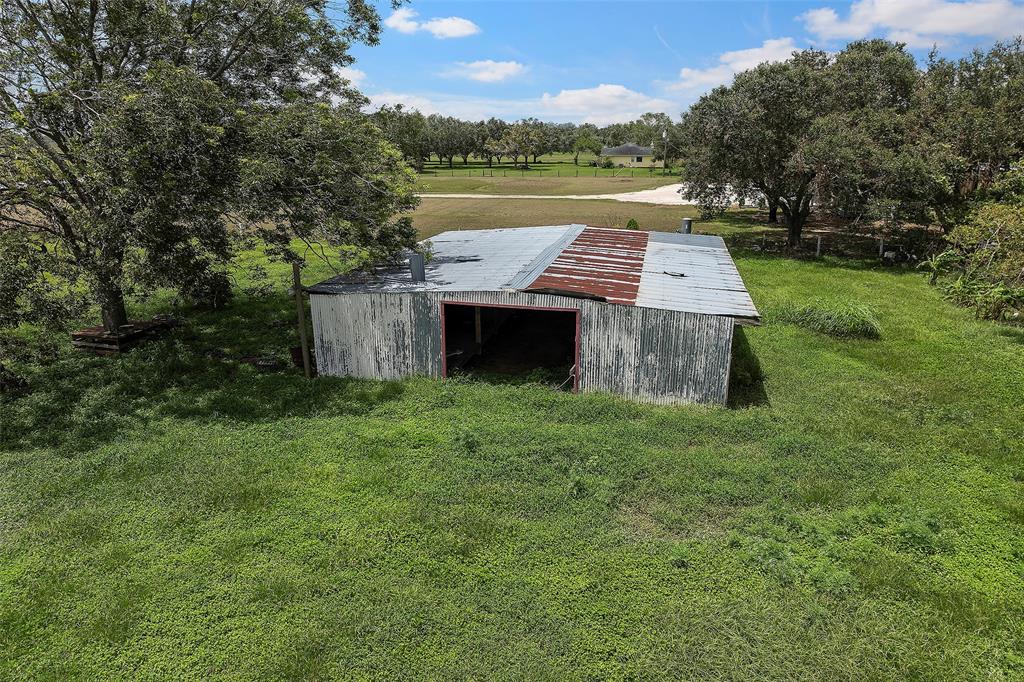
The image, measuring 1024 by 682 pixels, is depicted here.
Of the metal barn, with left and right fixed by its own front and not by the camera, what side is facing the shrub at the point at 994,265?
left

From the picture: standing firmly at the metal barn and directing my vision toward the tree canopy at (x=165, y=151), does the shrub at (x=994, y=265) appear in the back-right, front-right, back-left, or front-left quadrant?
back-right

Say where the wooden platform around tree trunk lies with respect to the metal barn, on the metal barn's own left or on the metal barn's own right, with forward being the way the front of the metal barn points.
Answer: on the metal barn's own right

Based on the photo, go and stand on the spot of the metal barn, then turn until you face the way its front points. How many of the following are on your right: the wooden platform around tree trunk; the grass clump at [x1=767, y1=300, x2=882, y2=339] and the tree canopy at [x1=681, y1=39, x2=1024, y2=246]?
1

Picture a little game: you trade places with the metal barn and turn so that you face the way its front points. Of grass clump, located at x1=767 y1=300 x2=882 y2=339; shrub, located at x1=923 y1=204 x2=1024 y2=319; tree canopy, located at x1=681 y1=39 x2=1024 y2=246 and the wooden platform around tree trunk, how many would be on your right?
1

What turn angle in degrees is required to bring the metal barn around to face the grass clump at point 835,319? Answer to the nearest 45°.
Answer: approximately 135° to its left

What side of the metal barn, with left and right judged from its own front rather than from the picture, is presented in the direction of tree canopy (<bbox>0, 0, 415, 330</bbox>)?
right

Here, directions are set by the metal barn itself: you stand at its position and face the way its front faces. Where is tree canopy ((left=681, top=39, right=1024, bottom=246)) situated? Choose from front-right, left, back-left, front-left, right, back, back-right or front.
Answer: back-left

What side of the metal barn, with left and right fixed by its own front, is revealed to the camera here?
front
